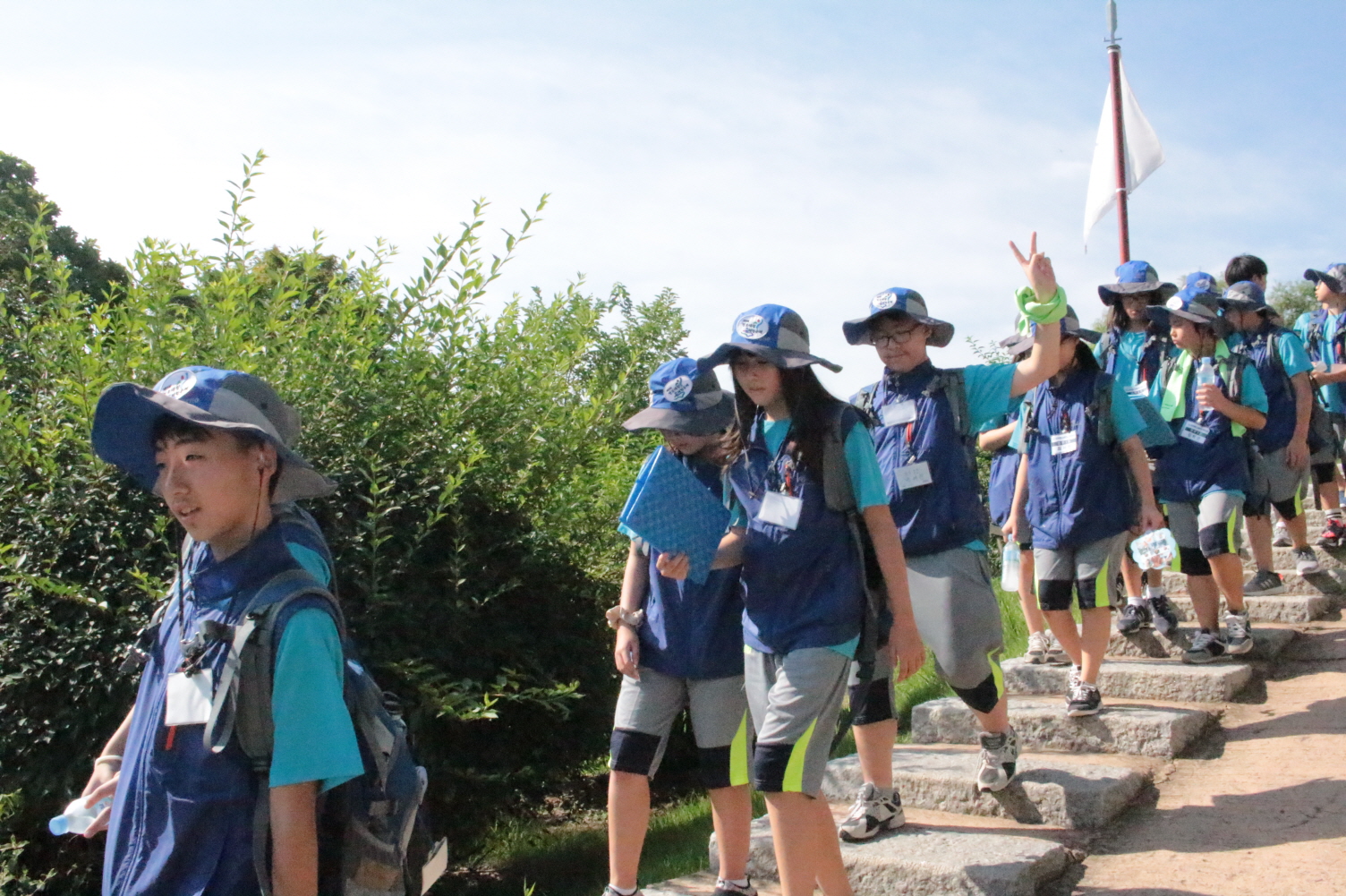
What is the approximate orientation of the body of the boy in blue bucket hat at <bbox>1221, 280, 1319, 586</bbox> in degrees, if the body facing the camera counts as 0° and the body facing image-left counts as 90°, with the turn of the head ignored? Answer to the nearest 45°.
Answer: approximately 45°

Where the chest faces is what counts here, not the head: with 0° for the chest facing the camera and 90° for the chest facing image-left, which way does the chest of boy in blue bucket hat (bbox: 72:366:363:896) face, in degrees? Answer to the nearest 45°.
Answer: approximately 45°

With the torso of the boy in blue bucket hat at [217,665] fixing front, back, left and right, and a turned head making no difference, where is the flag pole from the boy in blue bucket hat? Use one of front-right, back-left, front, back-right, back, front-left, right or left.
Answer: back

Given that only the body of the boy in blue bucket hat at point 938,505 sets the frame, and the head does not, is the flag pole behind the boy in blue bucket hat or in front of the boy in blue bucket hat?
behind

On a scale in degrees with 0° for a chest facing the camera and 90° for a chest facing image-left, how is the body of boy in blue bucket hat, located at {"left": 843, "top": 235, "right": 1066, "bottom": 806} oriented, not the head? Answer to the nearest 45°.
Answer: approximately 45°

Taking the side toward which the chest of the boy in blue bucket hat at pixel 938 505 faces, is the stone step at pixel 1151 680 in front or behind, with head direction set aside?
behind

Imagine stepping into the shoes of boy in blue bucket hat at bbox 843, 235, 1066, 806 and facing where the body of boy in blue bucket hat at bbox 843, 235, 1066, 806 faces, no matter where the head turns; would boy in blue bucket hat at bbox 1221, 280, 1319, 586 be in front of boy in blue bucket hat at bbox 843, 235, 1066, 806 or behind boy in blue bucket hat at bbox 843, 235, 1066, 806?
behind

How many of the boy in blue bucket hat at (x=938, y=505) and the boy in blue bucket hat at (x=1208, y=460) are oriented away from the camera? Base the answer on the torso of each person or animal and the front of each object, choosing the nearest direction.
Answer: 0

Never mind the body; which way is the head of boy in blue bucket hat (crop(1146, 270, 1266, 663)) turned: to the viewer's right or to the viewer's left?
to the viewer's left
